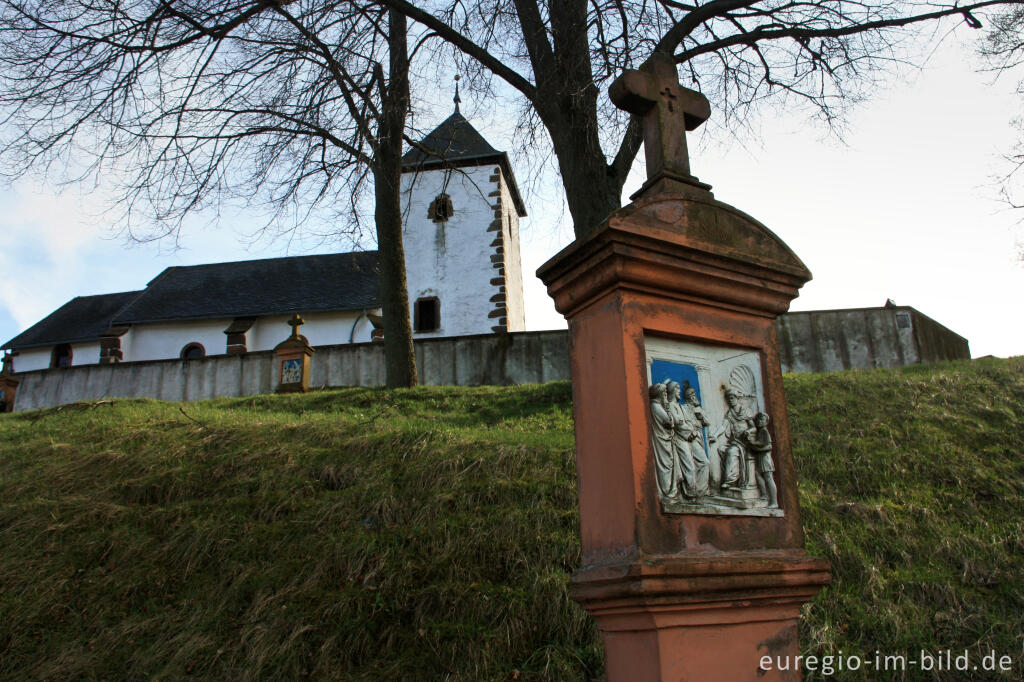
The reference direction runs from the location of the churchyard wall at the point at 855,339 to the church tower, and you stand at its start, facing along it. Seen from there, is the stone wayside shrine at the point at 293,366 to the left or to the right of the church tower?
left

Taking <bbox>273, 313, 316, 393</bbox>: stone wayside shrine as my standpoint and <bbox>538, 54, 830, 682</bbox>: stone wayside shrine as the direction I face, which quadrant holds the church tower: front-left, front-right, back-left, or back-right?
back-left

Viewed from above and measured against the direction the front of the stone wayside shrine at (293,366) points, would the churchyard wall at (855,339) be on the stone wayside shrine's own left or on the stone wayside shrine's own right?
on the stone wayside shrine's own left

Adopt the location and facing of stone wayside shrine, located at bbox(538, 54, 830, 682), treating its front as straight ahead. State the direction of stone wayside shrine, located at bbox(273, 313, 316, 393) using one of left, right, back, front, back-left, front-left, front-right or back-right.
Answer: back

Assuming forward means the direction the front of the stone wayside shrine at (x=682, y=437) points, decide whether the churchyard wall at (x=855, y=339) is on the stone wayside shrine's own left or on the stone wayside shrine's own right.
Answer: on the stone wayside shrine's own left

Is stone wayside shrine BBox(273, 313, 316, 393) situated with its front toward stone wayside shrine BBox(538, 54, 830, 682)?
yes

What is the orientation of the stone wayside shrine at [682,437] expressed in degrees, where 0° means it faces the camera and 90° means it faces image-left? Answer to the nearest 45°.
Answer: approximately 315°

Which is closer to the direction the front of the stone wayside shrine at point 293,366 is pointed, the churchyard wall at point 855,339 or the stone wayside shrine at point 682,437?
the stone wayside shrine

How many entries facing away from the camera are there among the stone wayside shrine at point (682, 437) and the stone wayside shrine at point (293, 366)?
0

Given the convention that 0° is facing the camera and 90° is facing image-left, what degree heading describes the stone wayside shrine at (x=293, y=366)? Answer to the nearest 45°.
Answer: approximately 0°
